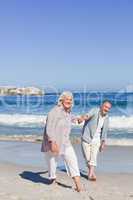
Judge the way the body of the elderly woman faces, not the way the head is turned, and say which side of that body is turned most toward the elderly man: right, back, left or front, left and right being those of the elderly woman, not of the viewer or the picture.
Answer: left

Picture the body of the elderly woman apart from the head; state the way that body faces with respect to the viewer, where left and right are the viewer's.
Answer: facing the viewer and to the right of the viewer
